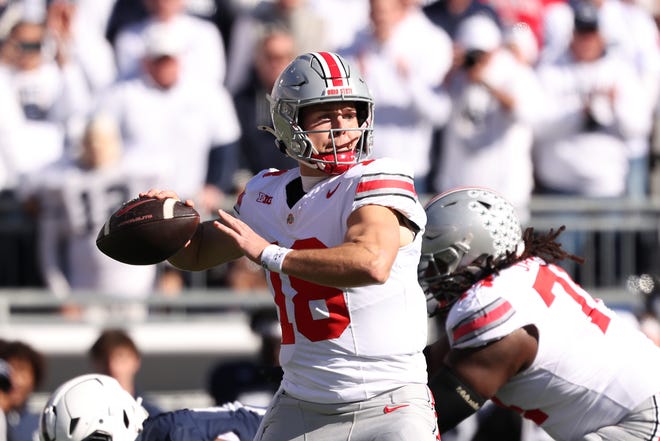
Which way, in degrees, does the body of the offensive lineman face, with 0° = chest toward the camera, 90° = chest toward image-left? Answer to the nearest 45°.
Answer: approximately 90°

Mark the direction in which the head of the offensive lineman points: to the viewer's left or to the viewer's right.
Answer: to the viewer's left
